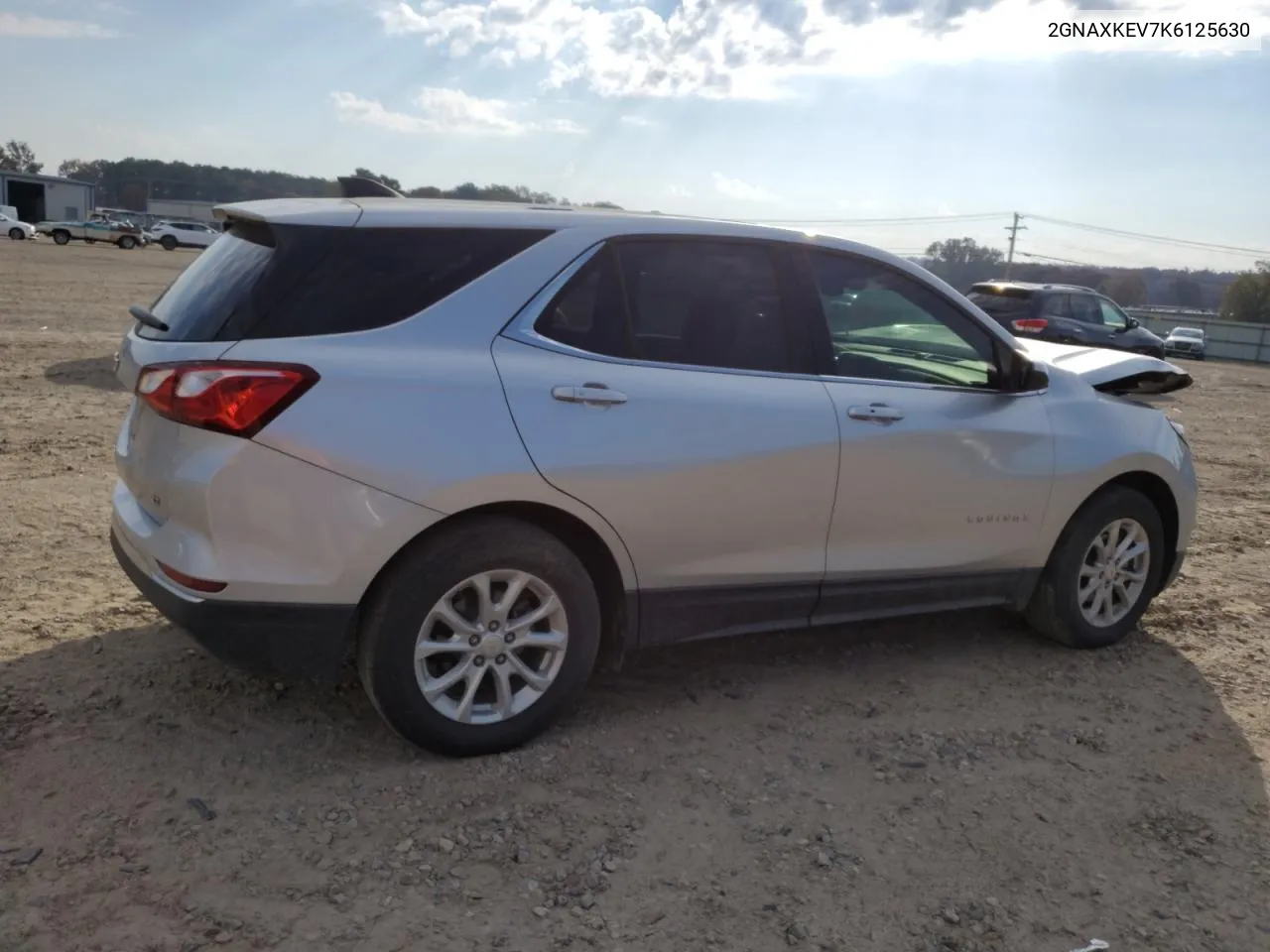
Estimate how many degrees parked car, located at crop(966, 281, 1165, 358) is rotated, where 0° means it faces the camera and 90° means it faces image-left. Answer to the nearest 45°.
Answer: approximately 225°

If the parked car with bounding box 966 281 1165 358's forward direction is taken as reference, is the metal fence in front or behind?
in front

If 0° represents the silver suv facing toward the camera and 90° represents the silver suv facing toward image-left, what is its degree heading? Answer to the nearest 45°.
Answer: approximately 225°

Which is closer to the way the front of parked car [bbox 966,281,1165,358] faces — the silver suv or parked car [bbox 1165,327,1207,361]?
the parked car

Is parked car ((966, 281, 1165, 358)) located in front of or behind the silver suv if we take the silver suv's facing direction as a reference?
in front

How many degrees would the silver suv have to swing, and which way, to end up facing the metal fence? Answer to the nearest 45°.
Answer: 0° — it already faces it

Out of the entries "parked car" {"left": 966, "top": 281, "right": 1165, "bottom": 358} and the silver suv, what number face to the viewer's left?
0

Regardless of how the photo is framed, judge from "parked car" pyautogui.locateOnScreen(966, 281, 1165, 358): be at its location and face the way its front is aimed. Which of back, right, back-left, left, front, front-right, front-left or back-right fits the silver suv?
back-right

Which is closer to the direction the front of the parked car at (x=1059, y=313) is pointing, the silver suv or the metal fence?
the metal fence

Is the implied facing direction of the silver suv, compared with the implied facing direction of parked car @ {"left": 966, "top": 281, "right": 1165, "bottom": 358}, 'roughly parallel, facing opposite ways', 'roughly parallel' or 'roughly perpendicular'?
roughly parallel
